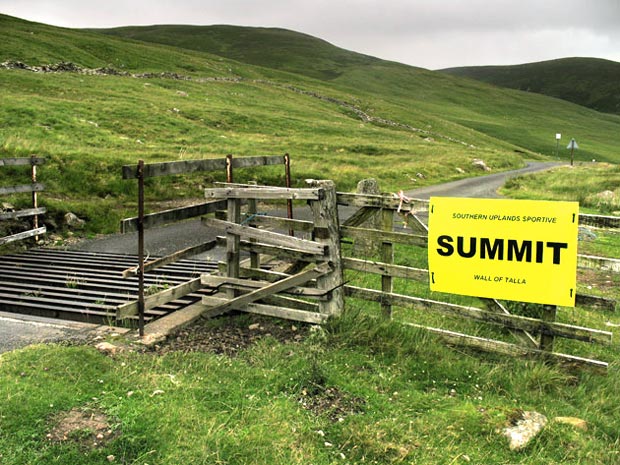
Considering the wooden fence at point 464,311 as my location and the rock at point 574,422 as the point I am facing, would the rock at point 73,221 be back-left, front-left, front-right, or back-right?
back-right

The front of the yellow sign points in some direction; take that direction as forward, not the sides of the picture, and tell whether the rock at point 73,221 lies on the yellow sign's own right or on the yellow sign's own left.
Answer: on the yellow sign's own right

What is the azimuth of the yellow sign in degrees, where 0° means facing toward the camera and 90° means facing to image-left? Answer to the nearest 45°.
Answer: approximately 0°

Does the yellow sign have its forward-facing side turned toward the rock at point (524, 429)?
yes

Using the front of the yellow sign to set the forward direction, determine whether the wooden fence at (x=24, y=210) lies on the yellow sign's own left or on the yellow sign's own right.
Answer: on the yellow sign's own right

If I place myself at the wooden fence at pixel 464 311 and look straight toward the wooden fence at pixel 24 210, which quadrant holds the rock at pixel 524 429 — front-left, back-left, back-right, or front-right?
back-left

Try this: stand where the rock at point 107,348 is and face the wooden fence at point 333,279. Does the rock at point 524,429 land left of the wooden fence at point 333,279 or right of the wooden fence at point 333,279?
right

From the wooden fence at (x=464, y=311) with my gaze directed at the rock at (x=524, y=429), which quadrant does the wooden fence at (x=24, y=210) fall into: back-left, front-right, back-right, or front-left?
back-right

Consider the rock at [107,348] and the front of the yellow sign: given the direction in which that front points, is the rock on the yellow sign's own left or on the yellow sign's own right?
on the yellow sign's own right

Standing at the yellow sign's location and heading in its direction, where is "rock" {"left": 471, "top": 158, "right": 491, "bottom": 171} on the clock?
The rock is roughly at 6 o'clock from the yellow sign.

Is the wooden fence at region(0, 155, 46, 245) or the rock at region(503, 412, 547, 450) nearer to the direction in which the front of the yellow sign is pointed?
the rock
